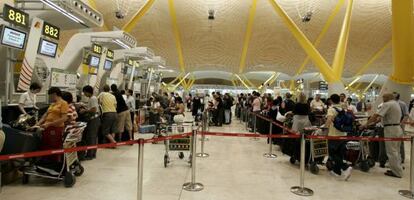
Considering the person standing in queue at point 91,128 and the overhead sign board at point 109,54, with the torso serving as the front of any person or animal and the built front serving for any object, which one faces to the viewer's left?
the person standing in queue

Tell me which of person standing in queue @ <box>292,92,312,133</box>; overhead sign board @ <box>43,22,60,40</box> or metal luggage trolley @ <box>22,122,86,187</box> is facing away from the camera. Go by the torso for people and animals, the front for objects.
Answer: the person standing in queue

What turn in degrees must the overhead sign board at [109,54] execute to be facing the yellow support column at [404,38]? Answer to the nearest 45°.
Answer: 0° — it already faces it

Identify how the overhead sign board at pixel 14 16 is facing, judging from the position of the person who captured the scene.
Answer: facing the viewer and to the right of the viewer

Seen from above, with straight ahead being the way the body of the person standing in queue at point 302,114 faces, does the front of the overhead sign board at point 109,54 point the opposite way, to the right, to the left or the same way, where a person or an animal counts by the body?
to the right

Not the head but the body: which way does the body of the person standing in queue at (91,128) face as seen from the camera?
to the viewer's left
